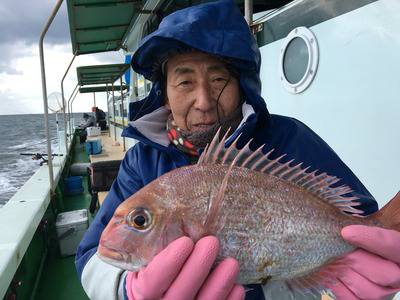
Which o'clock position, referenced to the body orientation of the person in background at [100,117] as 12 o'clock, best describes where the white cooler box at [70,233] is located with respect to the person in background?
The white cooler box is roughly at 9 o'clock from the person in background.

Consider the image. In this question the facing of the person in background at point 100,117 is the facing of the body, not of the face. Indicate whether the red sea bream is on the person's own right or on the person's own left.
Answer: on the person's own left

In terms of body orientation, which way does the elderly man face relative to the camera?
toward the camera

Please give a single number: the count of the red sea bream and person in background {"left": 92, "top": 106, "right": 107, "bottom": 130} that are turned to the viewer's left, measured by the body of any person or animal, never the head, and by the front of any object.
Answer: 2

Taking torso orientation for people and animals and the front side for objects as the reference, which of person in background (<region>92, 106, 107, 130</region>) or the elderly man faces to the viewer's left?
the person in background

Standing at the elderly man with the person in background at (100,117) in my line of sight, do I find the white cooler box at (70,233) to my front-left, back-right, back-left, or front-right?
front-left

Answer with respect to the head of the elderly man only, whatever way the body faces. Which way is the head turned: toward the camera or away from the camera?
toward the camera

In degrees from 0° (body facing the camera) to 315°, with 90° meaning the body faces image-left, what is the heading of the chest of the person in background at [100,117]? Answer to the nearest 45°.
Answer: approximately 90°

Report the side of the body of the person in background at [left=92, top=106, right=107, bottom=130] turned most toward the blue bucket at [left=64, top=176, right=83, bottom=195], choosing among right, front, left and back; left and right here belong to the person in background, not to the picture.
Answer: left

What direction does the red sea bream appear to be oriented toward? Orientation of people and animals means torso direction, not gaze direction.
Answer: to the viewer's left
